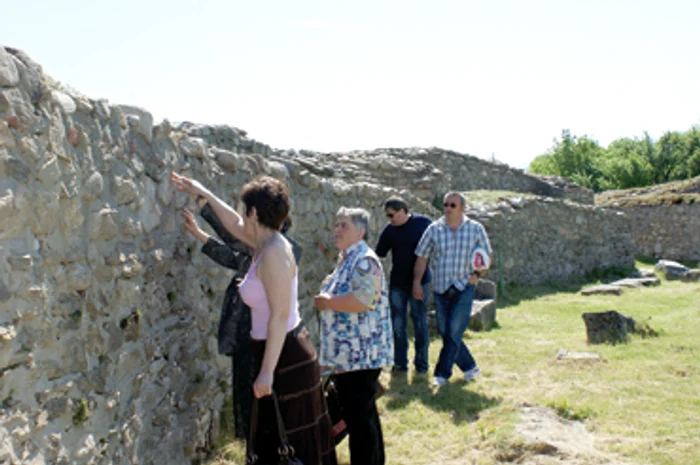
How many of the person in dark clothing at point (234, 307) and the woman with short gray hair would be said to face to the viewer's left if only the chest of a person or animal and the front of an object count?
2

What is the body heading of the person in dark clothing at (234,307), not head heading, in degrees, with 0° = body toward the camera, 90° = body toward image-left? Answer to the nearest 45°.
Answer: approximately 90°

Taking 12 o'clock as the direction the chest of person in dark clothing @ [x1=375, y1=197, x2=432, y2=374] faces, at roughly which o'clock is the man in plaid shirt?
The man in plaid shirt is roughly at 9 o'clock from the person in dark clothing.

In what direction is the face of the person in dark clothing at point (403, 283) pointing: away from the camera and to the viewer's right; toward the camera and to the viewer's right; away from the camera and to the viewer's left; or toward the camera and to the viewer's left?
toward the camera and to the viewer's left

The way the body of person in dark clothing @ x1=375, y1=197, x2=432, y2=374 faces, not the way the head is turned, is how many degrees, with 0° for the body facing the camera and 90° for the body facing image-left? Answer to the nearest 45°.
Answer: approximately 45°

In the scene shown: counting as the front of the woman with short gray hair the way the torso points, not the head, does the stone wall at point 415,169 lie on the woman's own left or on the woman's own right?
on the woman's own right

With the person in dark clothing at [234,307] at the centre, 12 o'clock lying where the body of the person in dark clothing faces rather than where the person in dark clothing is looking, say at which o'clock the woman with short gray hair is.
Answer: The woman with short gray hair is roughly at 6 o'clock from the person in dark clothing.

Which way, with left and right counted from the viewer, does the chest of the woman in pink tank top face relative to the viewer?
facing to the left of the viewer

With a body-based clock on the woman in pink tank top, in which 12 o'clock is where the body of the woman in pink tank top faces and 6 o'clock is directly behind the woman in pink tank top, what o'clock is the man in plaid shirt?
The man in plaid shirt is roughly at 4 o'clock from the woman in pink tank top.

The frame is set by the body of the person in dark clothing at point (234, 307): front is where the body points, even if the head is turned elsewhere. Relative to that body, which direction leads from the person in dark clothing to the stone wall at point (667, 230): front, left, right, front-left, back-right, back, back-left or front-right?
back-right

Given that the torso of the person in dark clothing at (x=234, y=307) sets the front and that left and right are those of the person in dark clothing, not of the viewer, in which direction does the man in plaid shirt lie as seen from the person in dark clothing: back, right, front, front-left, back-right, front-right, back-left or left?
back-right

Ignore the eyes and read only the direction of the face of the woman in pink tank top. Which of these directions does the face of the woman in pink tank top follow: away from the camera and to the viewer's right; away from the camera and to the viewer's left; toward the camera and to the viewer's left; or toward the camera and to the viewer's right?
away from the camera and to the viewer's left
